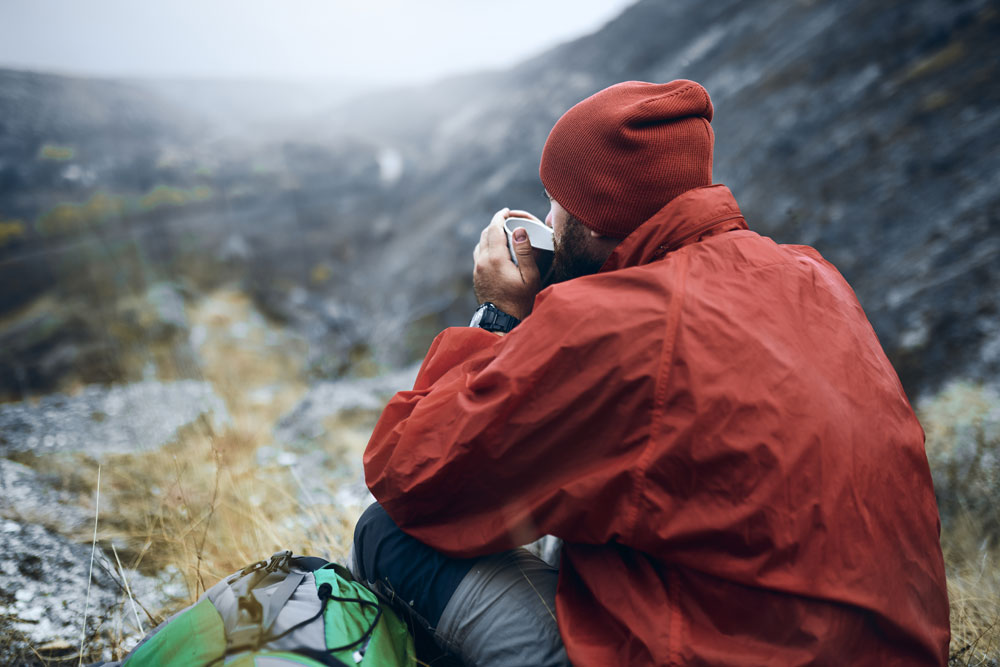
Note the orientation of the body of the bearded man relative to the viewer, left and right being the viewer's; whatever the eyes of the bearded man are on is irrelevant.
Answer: facing away from the viewer and to the left of the viewer

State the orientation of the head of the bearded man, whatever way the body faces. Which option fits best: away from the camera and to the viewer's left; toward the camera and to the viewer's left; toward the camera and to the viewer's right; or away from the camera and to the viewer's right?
away from the camera and to the viewer's left
